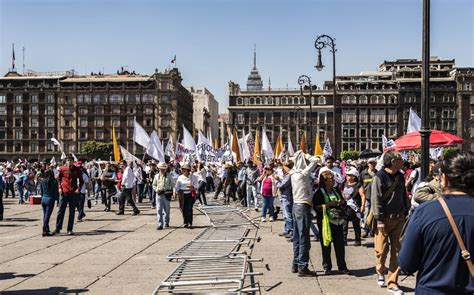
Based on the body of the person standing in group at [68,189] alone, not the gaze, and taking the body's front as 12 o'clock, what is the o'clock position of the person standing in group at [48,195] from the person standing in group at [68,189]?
the person standing in group at [48,195] is roughly at 2 o'clock from the person standing in group at [68,189].

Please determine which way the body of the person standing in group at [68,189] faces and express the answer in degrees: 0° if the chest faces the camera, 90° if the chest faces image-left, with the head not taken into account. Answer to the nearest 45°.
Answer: approximately 0°

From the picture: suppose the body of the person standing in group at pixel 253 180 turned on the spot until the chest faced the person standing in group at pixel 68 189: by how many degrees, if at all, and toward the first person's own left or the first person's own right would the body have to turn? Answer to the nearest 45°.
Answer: approximately 45° to the first person's own right

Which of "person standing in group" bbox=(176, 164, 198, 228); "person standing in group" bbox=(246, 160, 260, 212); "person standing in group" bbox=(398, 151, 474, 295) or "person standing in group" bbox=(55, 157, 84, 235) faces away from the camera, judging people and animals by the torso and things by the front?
"person standing in group" bbox=(398, 151, 474, 295)

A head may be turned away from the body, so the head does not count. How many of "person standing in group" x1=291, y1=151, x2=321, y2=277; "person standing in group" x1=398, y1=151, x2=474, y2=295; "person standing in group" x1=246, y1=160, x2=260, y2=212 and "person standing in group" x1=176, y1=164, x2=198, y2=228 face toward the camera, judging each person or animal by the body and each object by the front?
2

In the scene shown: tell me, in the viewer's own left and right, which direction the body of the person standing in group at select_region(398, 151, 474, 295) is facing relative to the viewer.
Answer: facing away from the viewer

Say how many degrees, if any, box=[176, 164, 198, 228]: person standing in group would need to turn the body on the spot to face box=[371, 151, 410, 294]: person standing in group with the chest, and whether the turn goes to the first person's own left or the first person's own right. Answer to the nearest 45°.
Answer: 0° — they already face them

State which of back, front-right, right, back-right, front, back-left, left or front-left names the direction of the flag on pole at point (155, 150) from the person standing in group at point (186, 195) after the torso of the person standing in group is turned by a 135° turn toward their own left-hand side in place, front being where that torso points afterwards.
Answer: front-left

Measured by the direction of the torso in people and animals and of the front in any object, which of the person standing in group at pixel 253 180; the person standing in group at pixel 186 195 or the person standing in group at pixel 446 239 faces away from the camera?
the person standing in group at pixel 446 239

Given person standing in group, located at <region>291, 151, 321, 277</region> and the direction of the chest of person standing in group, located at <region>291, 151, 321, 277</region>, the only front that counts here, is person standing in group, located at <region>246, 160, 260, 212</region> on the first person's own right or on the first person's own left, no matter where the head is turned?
on the first person's own left

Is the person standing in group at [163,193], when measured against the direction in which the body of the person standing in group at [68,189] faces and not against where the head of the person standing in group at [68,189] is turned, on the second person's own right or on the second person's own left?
on the second person's own left

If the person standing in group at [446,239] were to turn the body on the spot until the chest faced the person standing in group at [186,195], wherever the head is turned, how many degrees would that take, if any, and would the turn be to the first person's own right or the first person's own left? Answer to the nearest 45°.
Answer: approximately 45° to the first person's own left

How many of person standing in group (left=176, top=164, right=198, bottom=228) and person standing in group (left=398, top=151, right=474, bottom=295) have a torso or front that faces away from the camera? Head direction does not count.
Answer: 1
